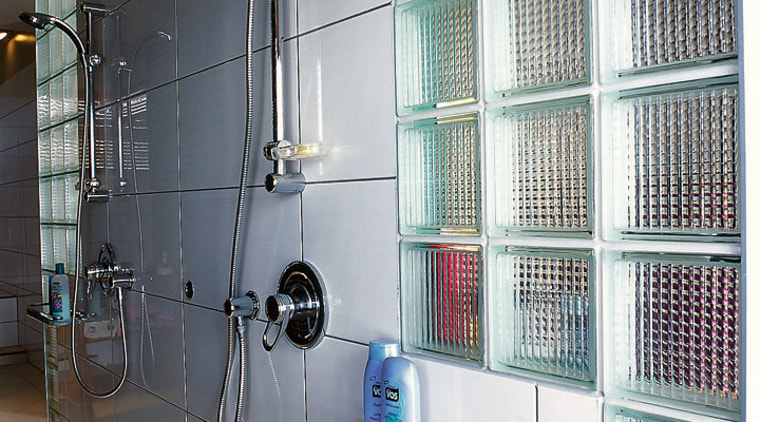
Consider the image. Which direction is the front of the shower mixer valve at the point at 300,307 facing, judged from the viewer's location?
facing the viewer and to the left of the viewer

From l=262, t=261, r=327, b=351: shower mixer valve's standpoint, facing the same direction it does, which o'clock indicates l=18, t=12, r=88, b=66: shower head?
The shower head is roughly at 3 o'clock from the shower mixer valve.

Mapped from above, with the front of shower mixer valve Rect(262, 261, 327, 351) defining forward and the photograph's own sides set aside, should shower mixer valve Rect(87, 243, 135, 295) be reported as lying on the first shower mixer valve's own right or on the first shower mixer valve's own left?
on the first shower mixer valve's own right

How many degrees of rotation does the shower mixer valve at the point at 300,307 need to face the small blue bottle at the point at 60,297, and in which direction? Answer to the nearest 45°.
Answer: approximately 90° to its right
